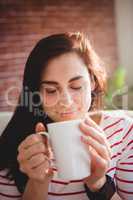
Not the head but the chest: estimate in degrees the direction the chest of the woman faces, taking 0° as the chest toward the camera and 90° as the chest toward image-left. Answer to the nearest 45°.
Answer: approximately 0°
